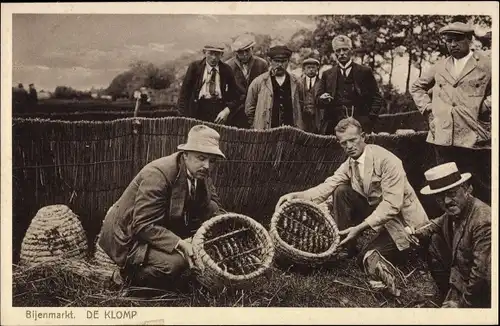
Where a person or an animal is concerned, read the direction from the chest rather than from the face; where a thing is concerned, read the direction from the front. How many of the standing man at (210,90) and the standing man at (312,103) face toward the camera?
2

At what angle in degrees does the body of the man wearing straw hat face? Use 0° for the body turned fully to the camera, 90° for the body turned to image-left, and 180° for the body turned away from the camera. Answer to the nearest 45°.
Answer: approximately 45°

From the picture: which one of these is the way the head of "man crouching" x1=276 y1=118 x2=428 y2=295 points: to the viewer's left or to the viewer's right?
to the viewer's left

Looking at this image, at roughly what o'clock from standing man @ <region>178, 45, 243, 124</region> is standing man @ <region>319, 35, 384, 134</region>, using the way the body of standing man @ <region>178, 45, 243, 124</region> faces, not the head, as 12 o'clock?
standing man @ <region>319, 35, 384, 134</region> is roughly at 9 o'clock from standing man @ <region>178, 45, 243, 124</region>.
